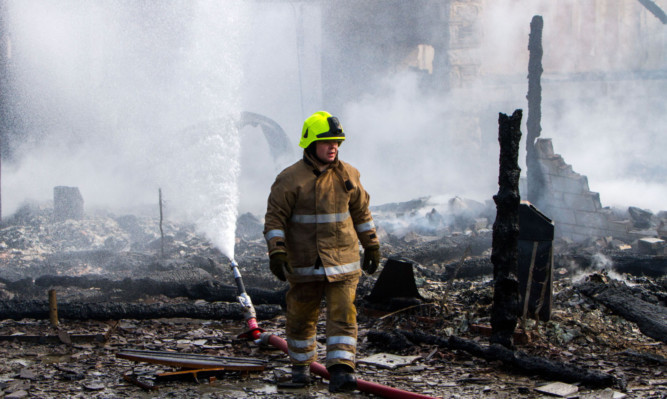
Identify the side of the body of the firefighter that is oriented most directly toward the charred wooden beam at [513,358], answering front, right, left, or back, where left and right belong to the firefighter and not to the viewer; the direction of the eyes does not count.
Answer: left

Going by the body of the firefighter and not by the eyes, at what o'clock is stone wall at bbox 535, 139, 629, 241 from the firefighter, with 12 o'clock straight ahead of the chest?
The stone wall is roughly at 7 o'clock from the firefighter.

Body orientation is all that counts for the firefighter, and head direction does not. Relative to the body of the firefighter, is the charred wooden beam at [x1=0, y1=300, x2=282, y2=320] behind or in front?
behind

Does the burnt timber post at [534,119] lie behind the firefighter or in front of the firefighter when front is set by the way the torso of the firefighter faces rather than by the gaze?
behind

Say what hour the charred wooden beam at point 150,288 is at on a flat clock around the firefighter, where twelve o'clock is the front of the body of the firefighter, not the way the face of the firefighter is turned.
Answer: The charred wooden beam is roughly at 5 o'clock from the firefighter.

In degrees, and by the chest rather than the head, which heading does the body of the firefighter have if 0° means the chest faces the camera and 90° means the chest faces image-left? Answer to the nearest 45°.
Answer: approximately 0°

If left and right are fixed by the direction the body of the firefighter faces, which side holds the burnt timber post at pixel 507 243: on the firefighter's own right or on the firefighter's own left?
on the firefighter's own left
